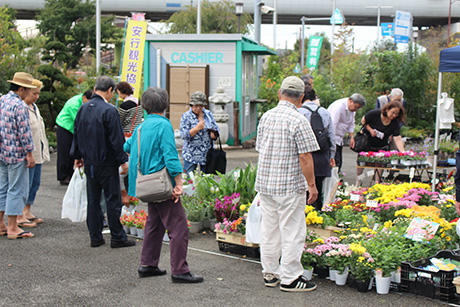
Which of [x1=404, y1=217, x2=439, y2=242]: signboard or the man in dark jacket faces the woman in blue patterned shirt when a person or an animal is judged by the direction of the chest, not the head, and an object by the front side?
the man in dark jacket

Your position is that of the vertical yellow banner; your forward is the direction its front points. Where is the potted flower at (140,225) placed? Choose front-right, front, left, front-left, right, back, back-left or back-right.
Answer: front

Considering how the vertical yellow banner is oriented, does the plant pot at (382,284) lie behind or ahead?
ahead

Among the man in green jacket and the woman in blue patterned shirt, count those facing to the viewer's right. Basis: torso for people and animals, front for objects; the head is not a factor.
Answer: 1

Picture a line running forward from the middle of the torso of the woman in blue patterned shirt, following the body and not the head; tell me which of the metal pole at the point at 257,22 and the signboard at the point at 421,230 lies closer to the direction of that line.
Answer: the signboard

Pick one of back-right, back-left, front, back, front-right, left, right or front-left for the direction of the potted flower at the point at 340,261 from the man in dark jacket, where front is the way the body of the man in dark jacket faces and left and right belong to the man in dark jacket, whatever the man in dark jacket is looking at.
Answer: right

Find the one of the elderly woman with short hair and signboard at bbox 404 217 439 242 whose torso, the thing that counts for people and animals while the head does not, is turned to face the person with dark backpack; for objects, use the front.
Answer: the elderly woman with short hair

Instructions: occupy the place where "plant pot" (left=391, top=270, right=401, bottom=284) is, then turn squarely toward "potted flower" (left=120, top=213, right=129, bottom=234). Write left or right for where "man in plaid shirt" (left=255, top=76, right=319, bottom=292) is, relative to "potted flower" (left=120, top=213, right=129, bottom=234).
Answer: left

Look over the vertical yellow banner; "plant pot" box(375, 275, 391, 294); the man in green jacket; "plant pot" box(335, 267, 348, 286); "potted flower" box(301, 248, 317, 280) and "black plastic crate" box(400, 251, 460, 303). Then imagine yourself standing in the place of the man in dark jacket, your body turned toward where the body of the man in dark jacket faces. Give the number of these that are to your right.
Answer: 4

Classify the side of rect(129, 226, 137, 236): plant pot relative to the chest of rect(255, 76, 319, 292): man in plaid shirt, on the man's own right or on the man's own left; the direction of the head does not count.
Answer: on the man's own left

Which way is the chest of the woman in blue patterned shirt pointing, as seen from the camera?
toward the camera

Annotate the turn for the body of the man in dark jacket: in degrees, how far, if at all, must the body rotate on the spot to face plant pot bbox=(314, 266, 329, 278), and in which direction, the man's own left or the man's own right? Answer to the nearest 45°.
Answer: approximately 90° to the man's own right

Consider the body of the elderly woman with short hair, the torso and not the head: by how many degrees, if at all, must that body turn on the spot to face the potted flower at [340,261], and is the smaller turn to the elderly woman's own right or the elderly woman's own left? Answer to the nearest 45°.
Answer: approximately 45° to the elderly woman's own right

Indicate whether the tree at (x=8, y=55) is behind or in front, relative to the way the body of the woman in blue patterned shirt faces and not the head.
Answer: behind

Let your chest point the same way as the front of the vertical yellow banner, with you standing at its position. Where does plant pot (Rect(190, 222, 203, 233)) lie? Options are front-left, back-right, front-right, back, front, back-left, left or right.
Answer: front

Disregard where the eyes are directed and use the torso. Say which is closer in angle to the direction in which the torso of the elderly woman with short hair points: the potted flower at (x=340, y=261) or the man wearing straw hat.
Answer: the potted flower

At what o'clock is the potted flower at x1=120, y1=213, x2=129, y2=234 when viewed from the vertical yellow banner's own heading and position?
The potted flower is roughly at 12 o'clock from the vertical yellow banner.

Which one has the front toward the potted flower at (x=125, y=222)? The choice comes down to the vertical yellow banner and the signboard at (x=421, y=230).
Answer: the vertical yellow banner

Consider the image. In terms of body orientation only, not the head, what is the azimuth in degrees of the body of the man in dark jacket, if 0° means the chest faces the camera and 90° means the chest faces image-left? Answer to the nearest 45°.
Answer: approximately 225°
